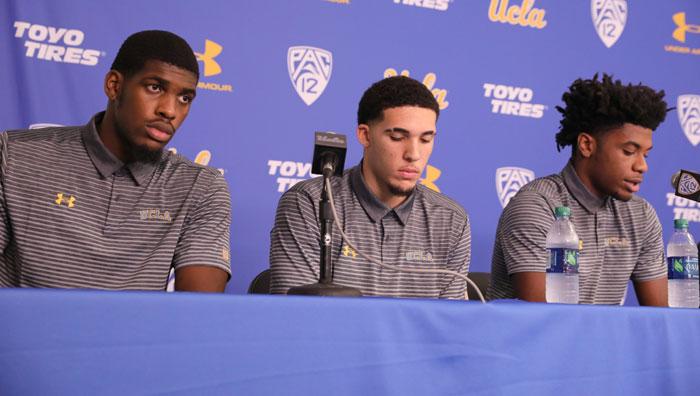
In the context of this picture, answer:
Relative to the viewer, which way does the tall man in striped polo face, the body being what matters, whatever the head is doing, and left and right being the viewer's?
facing the viewer

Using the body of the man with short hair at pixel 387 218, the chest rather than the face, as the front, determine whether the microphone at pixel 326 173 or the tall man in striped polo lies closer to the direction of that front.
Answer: the microphone

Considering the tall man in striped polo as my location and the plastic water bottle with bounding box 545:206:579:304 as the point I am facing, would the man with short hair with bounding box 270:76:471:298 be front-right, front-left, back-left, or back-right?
front-left

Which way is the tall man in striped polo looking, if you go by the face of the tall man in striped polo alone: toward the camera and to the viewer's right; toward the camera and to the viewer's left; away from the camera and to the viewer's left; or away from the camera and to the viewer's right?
toward the camera and to the viewer's right

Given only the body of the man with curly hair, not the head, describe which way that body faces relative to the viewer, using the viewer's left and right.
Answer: facing the viewer and to the right of the viewer

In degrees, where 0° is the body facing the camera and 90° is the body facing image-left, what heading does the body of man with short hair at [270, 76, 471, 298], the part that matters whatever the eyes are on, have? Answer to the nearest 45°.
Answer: approximately 315°

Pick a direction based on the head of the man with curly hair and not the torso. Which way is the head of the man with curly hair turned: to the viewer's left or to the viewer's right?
to the viewer's right

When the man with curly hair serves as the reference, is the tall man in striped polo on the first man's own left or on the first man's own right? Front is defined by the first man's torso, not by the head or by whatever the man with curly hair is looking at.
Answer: on the first man's own right

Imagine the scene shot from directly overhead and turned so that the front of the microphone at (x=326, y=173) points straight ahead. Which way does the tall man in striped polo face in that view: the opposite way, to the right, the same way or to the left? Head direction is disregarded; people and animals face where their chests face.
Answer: the opposite way

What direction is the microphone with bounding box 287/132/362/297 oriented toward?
away from the camera

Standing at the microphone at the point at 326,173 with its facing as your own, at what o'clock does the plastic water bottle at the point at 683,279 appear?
The plastic water bottle is roughly at 2 o'clock from the microphone.

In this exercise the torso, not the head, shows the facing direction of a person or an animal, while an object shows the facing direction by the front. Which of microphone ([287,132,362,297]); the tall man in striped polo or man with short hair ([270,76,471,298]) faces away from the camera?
the microphone

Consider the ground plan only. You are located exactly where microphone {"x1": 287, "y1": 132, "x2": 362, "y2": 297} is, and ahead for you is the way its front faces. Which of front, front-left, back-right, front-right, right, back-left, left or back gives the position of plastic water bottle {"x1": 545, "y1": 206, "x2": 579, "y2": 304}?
front-right

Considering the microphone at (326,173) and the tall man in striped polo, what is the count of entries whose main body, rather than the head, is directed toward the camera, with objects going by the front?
1

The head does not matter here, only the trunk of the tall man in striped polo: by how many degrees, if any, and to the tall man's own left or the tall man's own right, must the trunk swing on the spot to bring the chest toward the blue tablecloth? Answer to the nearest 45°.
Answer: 0° — they already face it

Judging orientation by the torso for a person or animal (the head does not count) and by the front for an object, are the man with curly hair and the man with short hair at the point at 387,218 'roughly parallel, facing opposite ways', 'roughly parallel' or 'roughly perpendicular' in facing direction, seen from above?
roughly parallel

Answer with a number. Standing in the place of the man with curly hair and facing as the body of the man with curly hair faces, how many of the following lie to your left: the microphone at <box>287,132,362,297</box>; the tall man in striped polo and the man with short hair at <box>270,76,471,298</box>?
0
